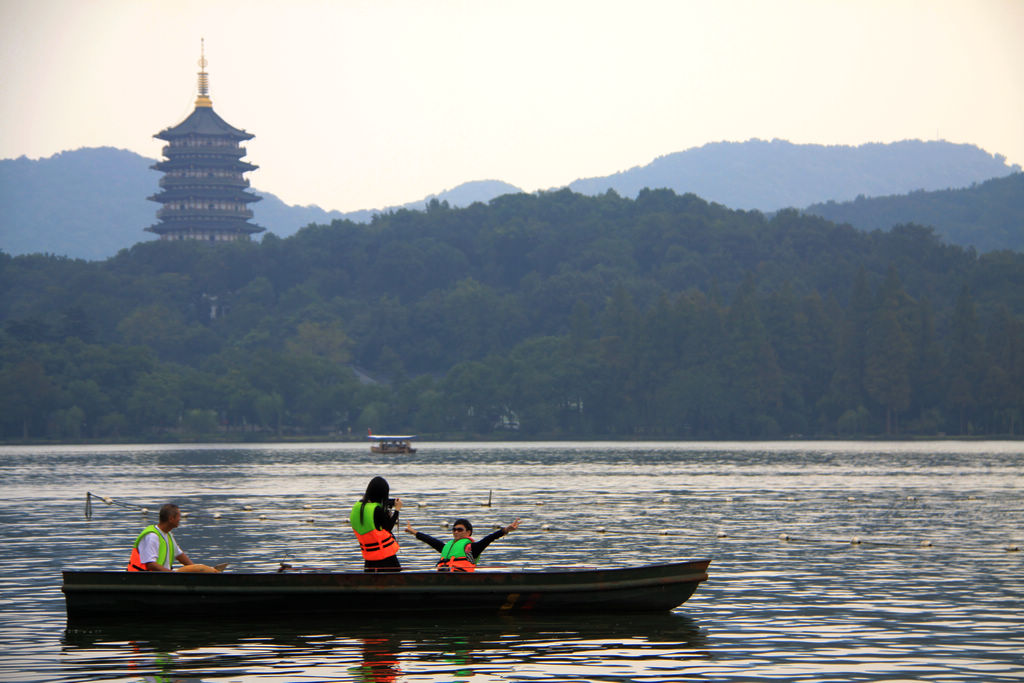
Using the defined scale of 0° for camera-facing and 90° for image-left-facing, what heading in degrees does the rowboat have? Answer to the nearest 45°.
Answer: approximately 270°

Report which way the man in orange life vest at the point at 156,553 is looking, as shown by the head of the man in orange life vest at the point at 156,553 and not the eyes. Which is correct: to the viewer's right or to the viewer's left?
to the viewer's right
